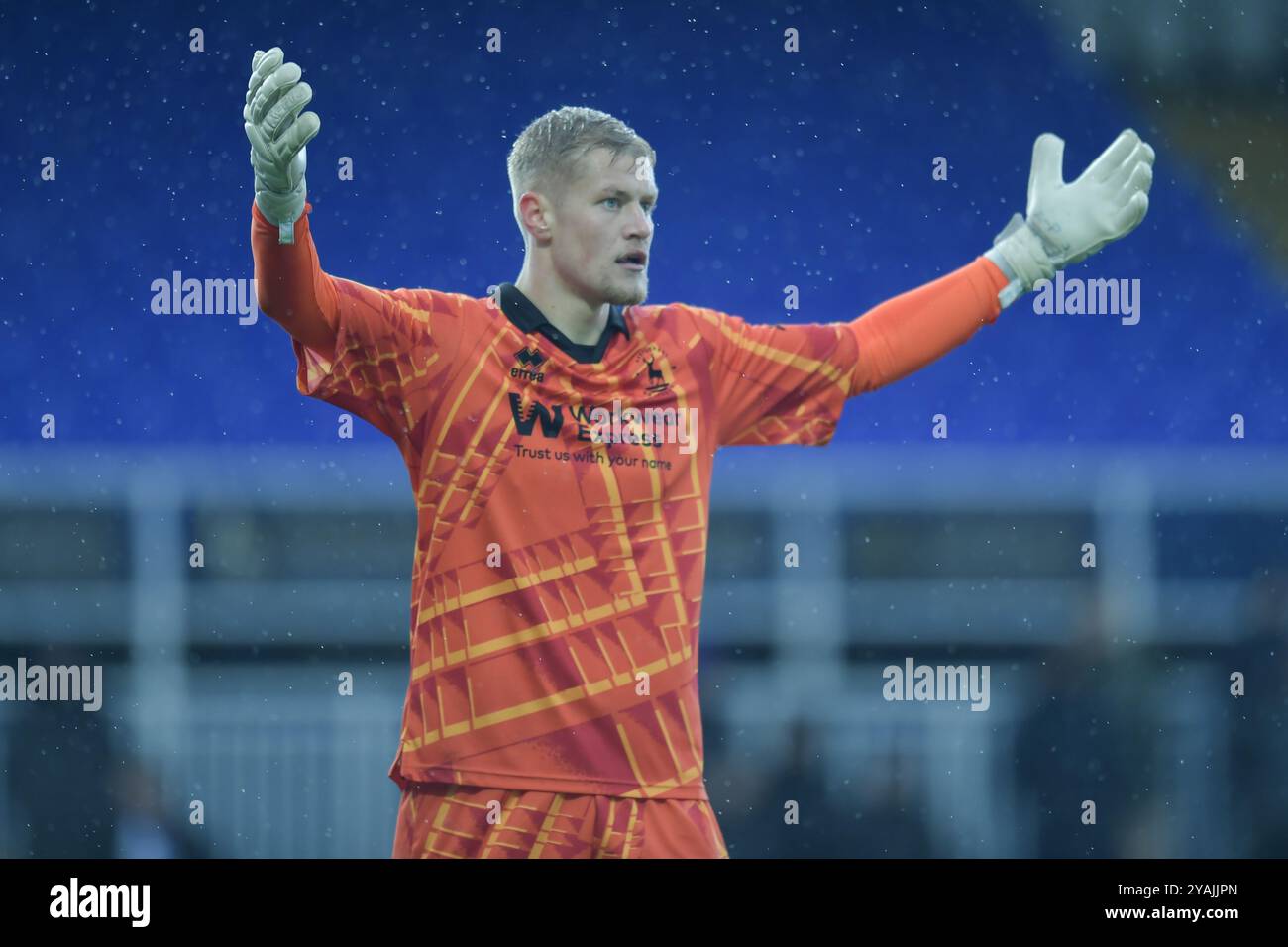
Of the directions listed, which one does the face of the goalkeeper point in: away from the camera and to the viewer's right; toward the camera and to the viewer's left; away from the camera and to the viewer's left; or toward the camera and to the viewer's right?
toward the camera and to the viewer's right

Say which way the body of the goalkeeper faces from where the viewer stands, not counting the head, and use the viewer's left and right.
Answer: facing the viewer and to the right of the viewer

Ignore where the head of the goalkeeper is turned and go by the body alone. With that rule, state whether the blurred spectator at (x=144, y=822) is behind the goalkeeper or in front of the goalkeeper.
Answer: behind

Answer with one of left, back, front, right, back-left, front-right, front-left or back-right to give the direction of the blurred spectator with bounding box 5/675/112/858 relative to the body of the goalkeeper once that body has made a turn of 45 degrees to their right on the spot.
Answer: back-right
